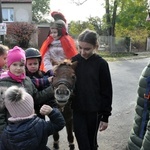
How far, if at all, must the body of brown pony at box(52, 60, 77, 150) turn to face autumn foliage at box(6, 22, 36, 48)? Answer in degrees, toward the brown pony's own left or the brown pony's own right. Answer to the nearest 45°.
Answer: approximately 180°

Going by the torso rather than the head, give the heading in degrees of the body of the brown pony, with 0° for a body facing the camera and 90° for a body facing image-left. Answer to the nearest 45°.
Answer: approximately 0°

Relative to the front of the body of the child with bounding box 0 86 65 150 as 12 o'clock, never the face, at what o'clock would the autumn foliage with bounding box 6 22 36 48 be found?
The autumn foliage is roughly at 12 o'clock from the child.

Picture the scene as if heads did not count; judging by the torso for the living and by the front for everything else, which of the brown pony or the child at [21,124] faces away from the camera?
the child

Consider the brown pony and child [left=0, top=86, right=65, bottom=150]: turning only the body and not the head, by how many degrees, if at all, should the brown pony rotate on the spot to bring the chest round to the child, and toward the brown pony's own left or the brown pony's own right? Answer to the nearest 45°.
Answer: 0° — it already faces them

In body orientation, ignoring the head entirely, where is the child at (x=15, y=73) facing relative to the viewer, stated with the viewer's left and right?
facing the viewer and to the right of the viewer

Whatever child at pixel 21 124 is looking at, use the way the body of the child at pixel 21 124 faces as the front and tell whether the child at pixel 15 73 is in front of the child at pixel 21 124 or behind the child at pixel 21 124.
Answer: in front

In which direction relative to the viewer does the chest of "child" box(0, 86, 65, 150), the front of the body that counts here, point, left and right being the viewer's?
facing away from the viewer

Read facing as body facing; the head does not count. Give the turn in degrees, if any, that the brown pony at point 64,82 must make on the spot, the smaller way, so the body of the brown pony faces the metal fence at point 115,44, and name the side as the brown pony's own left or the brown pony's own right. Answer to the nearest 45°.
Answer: approximately 180°

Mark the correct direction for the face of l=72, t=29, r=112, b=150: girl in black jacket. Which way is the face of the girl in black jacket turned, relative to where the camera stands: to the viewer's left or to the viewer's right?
to the viewer's left

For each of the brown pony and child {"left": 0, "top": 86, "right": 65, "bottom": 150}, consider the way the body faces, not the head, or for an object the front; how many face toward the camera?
1
